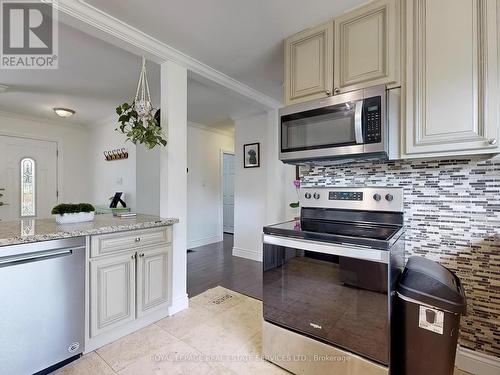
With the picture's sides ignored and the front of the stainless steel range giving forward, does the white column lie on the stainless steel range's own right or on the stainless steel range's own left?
on the stainless steel range's own right

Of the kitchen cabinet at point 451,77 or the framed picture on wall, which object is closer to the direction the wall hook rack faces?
the kitchen cabinet

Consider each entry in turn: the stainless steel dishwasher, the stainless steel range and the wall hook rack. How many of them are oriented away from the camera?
0

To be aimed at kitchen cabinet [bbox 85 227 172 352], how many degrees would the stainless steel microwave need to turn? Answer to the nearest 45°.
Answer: approximately 45° to its right

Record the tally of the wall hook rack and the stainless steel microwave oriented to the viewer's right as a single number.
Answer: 0

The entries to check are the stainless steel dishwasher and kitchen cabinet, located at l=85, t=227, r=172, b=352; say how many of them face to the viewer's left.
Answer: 0

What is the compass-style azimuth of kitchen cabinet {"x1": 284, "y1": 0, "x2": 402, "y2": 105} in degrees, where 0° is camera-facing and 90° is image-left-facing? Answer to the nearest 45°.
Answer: approximately 45°

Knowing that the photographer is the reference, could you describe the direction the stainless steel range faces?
facing the viewer and to the left of the viewer

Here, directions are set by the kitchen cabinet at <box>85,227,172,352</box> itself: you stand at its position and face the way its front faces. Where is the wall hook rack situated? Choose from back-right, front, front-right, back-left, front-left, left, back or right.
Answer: back-left

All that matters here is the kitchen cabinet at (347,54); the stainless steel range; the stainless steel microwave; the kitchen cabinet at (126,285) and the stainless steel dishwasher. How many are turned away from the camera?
0

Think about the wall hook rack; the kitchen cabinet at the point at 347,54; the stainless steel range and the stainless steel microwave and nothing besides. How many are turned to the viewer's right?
0

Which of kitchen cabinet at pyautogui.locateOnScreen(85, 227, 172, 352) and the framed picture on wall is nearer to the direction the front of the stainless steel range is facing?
the kitchen cabinet

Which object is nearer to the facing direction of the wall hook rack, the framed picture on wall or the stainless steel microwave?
the stainless steel microwave
